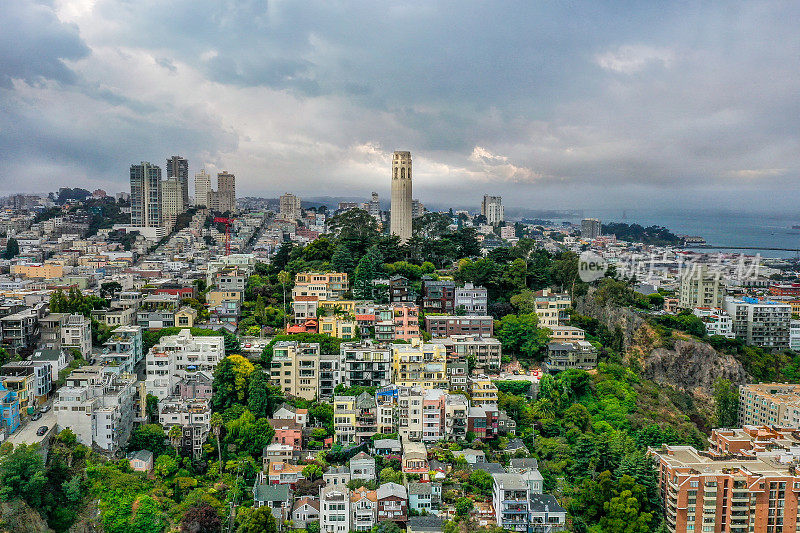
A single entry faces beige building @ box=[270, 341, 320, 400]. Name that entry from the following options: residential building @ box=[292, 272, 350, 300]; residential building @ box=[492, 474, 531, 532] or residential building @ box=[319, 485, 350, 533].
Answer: residential building @ box=[292, 272, 350, 300]

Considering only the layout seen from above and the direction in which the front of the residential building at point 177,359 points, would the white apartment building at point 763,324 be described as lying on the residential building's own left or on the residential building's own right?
on the residential building's own left

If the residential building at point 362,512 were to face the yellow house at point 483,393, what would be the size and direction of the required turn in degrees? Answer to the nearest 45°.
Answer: approximately 135° to its left

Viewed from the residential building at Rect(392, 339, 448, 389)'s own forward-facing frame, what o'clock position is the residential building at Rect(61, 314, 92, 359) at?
the residential building at Rect(61, 314, 92, 359) is roughly at 3 o'clock from the residential building at Rect(392, 339, 448, 389).

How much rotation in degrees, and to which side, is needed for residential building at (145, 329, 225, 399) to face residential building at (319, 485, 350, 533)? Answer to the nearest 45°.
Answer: approximately 45° to its left

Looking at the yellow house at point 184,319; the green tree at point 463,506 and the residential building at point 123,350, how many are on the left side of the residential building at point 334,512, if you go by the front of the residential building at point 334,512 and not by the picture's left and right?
1

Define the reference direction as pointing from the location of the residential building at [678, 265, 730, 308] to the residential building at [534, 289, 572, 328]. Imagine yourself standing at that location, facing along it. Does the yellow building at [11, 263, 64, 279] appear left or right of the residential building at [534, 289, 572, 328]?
right

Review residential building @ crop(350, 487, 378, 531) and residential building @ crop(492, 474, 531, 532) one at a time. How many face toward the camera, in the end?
2

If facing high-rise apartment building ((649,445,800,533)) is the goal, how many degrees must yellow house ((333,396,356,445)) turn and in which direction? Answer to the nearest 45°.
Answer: approximately 90° to its left

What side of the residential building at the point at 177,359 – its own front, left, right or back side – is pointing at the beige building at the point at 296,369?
left

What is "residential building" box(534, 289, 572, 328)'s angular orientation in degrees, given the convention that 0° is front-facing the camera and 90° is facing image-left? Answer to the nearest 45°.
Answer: approximately 0°

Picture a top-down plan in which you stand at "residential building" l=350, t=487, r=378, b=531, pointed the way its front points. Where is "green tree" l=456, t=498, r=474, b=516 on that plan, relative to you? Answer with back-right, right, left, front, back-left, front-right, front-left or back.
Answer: left

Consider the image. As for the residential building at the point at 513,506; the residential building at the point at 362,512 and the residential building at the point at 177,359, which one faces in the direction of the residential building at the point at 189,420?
the residential building at the point at 177,359

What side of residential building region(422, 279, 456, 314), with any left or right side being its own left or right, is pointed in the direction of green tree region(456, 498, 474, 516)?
front
